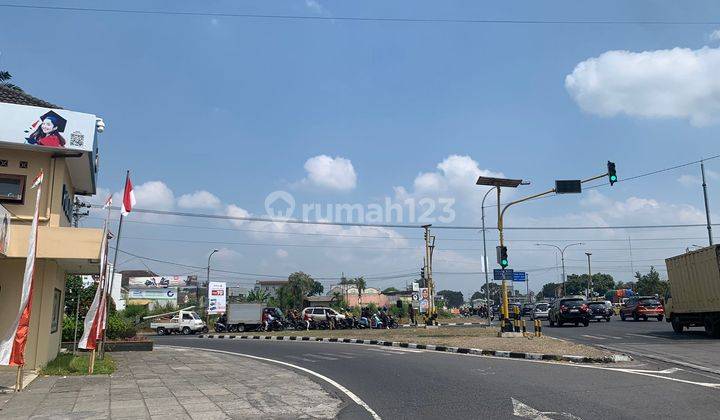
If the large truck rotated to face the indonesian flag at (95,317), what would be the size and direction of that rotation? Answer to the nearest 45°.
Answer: approximately 90° to its left

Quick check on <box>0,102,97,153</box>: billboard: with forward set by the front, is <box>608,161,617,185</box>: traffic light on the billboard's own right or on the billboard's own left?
on the billboard's own left

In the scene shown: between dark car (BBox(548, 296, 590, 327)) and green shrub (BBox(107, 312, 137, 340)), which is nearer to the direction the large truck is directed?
the dark car

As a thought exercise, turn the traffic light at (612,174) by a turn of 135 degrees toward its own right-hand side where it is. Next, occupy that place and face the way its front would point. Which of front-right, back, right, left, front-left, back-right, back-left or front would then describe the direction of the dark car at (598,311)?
front-right

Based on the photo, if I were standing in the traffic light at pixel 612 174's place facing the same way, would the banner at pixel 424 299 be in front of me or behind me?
behind

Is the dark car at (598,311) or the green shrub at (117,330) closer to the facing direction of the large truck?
the dark car

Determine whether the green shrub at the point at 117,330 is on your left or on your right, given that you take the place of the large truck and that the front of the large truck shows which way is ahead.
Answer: on your left

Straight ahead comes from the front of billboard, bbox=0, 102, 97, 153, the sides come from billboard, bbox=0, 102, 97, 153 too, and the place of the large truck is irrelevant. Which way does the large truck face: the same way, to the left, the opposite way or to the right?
the opposite way
